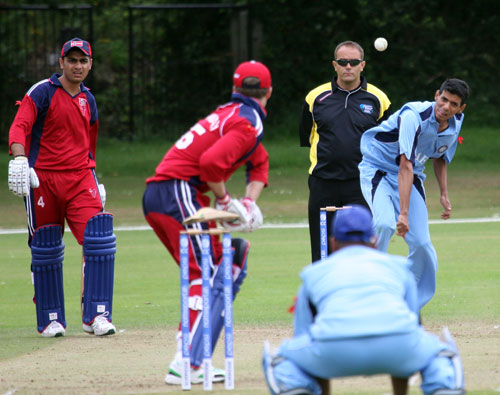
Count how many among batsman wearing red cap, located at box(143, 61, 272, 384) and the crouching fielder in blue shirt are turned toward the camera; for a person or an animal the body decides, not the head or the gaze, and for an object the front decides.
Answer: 0

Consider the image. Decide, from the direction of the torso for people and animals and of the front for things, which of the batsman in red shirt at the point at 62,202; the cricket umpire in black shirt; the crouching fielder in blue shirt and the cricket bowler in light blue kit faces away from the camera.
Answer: the crouching fielder in blue shirt

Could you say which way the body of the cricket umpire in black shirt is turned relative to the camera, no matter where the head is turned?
toward the camera

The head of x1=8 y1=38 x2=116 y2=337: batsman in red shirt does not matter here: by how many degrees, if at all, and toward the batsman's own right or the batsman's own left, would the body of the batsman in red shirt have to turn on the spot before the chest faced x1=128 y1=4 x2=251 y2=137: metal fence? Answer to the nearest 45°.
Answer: approximately 135° to the batsman's own left

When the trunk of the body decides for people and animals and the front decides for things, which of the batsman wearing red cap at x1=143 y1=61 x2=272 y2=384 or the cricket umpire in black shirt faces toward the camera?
the cricket umpire in black shirt

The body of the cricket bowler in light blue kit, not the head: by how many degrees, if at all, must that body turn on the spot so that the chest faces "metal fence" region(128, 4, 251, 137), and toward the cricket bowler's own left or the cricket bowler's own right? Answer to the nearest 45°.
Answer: approximately 135° to the cricket bowler's own left

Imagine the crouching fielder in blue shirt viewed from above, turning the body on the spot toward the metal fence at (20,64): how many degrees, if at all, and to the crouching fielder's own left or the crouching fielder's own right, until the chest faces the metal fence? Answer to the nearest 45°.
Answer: approximately 45° to the crouching fielder's own left

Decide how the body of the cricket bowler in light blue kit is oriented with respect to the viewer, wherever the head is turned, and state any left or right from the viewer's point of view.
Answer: facing the viewer and to the right of the viewer

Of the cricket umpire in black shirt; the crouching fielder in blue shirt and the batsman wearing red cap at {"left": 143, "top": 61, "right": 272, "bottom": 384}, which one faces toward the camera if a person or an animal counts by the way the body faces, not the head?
the cricket umpire in black shirt

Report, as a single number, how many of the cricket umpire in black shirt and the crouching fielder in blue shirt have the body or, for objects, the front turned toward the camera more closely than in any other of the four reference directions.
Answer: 1

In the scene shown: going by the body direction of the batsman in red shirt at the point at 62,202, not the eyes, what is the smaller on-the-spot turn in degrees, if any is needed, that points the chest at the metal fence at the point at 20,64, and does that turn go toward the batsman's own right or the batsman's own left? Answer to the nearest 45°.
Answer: approximately 135° to the batsman's own left

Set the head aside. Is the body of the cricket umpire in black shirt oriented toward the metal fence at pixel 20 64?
no

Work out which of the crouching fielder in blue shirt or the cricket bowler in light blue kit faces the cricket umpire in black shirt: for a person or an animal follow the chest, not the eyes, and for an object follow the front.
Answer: the crouching fielder in blue shirt

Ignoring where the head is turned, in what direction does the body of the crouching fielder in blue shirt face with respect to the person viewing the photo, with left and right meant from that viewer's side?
facing away from the viewer

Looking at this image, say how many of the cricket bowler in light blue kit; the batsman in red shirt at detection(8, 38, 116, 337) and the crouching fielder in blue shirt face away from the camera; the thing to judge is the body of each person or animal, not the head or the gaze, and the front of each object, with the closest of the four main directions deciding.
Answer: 1

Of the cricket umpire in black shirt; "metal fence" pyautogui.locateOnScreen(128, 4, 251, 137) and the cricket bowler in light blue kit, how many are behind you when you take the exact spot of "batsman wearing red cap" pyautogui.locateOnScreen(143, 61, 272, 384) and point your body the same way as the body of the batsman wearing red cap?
0
